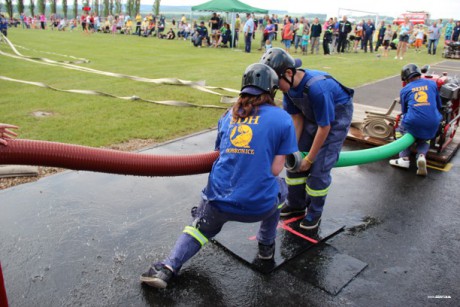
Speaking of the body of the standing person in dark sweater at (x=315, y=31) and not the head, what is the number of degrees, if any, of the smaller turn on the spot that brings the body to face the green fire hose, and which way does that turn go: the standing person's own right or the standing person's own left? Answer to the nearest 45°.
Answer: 0° — they already face it

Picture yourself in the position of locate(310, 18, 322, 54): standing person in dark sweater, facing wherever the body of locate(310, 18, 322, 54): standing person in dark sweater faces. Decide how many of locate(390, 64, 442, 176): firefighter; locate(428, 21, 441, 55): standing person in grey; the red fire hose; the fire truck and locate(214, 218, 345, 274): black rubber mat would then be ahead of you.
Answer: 3

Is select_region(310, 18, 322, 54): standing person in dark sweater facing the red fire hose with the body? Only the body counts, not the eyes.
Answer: yes

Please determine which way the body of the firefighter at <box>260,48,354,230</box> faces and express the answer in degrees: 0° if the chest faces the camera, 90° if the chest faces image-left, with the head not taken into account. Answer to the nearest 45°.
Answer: approximately 45°

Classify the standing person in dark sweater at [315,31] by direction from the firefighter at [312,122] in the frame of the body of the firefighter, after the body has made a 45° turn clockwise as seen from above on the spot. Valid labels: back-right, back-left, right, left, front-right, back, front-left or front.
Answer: right

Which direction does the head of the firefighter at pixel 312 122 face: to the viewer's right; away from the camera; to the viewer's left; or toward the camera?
to the viewer's left

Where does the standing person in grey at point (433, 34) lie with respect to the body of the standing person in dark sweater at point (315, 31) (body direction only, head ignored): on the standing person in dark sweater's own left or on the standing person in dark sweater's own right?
on the standing person in dark sweater's own left

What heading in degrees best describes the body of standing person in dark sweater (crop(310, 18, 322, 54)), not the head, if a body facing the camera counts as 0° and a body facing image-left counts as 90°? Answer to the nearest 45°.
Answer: approximately 0°

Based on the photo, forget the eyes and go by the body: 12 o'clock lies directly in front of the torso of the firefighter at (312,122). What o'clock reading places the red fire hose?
The red fire hose is roughly at 12 o'clock from the firefighter.

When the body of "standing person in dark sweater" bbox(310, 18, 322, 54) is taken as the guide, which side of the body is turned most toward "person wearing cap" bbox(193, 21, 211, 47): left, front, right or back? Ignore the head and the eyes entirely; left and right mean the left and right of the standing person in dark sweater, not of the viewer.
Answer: right

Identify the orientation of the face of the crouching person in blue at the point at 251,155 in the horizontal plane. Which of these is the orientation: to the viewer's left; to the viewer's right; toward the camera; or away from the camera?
away from the camera

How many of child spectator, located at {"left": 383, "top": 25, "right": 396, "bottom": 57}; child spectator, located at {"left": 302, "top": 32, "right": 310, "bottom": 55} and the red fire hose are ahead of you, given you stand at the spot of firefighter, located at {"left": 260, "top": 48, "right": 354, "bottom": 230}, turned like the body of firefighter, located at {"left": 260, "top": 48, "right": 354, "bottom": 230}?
1
